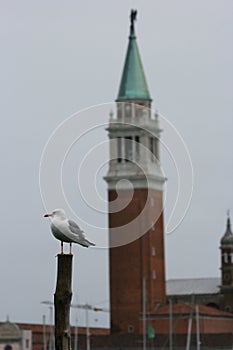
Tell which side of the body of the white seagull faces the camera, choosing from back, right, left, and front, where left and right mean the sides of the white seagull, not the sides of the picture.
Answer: left
